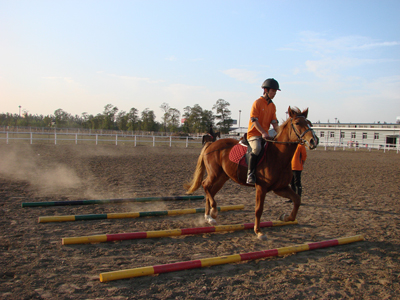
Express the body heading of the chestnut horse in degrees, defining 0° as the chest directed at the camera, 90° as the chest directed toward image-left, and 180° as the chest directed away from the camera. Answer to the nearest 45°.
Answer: approximately 315°

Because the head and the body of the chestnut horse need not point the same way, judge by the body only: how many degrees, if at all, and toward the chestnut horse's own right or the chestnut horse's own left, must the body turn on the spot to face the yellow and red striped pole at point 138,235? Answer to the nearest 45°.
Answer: approximately 135° to the chestnut horse's own right
